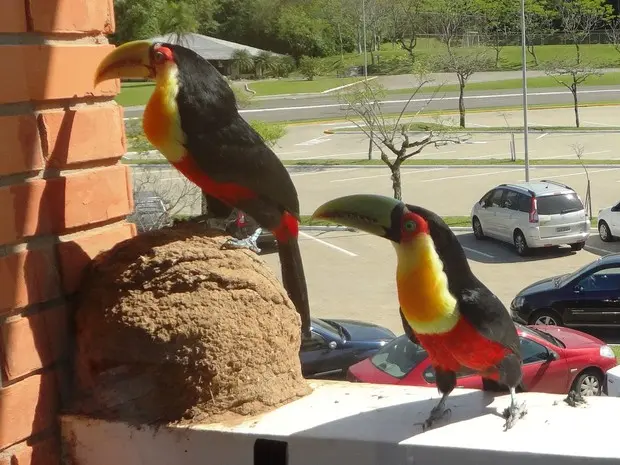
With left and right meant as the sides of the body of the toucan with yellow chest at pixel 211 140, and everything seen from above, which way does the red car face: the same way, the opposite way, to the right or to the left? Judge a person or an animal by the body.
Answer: the opposite way

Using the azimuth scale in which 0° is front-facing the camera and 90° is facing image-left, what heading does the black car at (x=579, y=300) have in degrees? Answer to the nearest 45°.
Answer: approximately 90°

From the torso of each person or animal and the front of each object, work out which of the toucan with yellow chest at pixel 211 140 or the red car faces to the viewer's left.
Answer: the toucan with yellow chest

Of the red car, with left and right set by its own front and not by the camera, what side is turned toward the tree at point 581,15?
left

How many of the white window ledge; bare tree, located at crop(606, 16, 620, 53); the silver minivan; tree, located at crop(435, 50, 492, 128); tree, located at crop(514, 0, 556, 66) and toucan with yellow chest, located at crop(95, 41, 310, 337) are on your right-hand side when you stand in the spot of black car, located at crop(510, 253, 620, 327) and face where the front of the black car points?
4

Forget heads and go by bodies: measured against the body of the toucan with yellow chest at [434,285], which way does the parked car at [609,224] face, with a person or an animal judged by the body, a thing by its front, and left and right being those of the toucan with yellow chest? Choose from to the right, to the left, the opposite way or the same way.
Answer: to the right

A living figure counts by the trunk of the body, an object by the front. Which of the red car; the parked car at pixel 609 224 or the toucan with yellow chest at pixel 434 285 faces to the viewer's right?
the red car

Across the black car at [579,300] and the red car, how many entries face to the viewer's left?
1

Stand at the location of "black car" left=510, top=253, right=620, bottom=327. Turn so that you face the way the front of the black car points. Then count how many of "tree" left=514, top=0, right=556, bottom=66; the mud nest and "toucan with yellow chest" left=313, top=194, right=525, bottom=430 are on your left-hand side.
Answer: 2

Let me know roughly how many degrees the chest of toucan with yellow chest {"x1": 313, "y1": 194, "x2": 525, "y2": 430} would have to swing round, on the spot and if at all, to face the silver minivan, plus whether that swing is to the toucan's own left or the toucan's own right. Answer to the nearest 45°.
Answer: approximately 135° to the toucan's own right

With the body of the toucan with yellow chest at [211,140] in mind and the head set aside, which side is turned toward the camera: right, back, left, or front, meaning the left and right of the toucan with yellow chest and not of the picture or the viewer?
left

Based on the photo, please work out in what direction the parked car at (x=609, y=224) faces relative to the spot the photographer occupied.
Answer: facing away from the viewer and to the left of the viewer

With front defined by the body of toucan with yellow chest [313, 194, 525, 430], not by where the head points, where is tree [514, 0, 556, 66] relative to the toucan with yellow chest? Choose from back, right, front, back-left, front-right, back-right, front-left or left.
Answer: back-right

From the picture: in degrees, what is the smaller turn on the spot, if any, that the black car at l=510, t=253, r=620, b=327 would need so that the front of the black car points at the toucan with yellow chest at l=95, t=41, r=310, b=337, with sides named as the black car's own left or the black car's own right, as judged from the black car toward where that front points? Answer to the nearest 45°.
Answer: approximately 90° to the black car's own left

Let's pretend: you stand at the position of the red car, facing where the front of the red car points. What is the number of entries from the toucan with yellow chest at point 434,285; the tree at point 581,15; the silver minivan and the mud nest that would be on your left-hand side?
2
